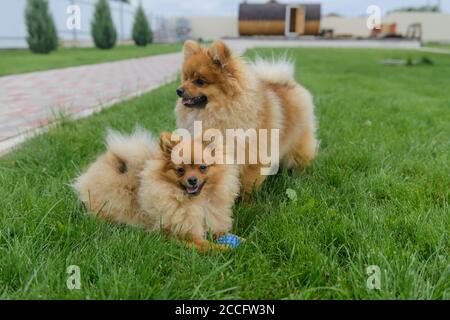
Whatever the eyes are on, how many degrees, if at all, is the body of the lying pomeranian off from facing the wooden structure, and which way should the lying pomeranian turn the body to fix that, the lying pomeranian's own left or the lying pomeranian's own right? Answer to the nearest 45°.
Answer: approximately 135° to the lying pomeranian's own left

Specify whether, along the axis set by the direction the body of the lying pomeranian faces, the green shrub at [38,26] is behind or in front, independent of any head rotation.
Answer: behind

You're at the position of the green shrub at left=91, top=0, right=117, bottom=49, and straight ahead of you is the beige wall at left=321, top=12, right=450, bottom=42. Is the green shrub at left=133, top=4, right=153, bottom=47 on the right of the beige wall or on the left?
left

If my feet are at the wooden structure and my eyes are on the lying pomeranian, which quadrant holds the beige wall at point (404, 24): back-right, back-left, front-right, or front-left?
back-left

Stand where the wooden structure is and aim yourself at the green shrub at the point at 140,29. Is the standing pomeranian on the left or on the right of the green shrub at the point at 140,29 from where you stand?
left

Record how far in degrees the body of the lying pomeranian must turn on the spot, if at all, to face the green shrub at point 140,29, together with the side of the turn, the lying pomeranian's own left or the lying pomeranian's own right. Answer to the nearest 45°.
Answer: approximately 135° to the lying pomeranian's own left

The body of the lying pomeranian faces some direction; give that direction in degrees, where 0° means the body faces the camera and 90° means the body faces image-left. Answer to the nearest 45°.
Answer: approximately 315°

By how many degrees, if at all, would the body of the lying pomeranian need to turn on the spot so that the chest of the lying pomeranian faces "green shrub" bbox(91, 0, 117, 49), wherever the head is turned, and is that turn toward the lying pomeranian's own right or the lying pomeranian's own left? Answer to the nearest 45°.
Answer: approximately 135° to the lying pomeranian's own left

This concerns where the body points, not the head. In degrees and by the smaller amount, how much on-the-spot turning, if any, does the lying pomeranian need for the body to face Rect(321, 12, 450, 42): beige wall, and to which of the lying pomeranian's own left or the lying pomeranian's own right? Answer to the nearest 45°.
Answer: approximately 90° to the lying pomeranian's own left
